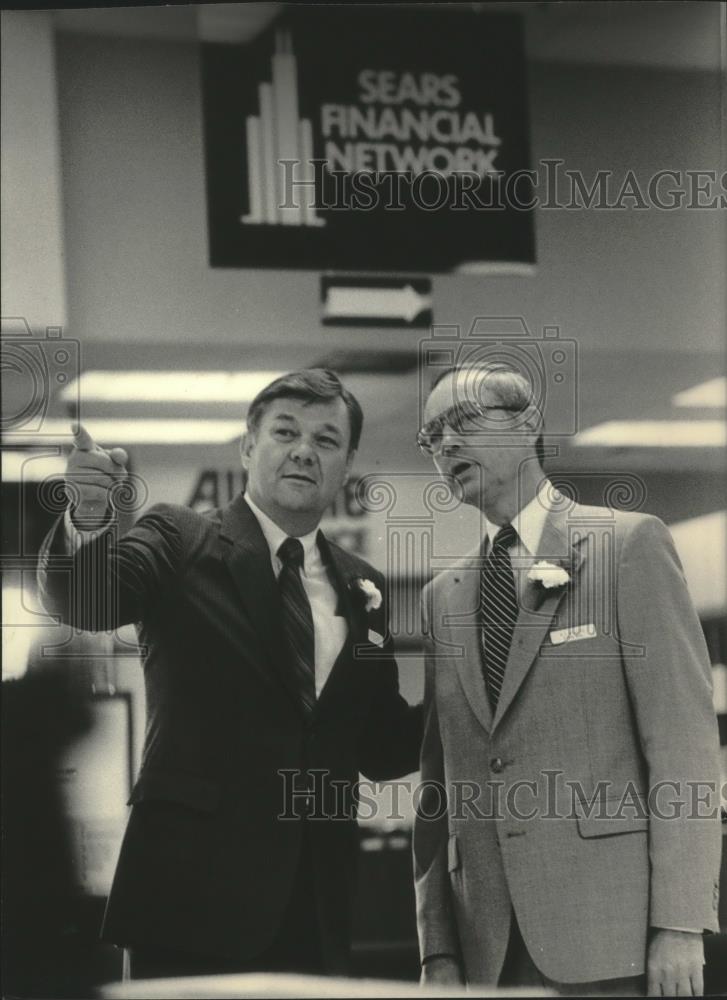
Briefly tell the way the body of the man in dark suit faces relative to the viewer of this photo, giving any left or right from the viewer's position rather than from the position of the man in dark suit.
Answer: facing the viewer and to the right of the viewer

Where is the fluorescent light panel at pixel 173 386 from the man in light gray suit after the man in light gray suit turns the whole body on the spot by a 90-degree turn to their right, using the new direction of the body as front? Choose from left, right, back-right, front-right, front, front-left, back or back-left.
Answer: front-right

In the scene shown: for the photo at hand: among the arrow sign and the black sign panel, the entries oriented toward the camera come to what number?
2

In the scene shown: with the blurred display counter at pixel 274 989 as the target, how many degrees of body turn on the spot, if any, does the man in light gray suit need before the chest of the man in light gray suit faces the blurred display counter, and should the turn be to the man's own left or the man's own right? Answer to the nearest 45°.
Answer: approximately 45° to the man's own right

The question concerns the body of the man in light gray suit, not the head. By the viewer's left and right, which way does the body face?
facing the viewer and to the left of the viewer

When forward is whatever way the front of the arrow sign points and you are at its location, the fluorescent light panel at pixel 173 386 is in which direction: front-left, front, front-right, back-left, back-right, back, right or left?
right

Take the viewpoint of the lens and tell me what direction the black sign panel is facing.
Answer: facing the viewer
